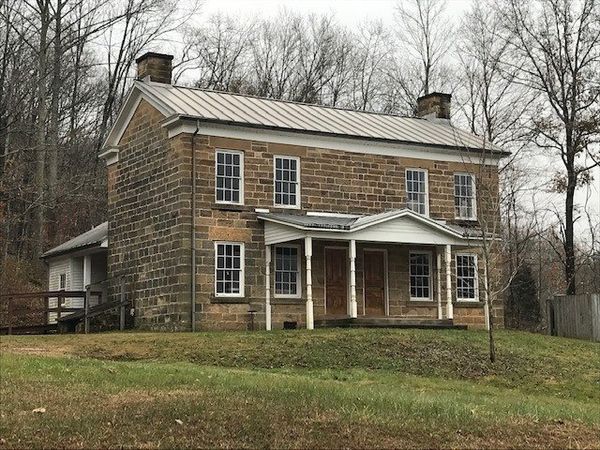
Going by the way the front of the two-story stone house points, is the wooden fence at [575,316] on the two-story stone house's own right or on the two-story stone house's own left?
on the two-story stone house's own left

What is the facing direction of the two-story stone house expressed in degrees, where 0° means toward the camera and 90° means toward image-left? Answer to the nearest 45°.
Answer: approximately 315°
